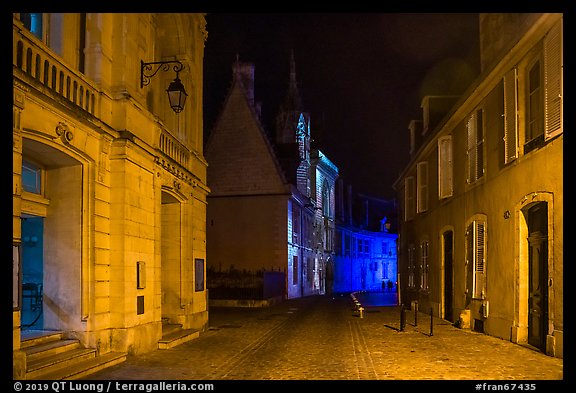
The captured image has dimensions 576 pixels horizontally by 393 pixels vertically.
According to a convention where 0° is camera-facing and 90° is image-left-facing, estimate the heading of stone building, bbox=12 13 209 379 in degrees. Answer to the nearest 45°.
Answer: approximately 315°

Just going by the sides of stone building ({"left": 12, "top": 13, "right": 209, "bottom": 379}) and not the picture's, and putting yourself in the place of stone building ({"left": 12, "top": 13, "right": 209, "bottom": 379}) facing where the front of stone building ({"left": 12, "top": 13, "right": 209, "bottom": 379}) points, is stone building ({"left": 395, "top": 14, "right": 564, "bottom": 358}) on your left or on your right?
on your left

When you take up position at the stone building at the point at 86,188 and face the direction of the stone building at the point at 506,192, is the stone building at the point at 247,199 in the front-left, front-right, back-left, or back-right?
front-left

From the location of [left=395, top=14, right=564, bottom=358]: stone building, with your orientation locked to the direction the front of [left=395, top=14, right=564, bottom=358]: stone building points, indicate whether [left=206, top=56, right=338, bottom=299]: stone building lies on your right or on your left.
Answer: on your right

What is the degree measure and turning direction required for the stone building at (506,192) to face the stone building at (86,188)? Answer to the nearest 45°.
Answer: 0° — it already faces it

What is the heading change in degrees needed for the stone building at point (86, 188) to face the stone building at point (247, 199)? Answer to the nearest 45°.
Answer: approximately 135° to its left
